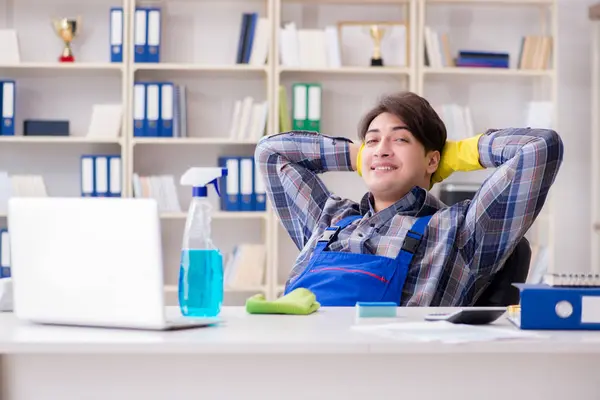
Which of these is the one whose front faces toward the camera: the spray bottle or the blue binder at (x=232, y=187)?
the blue binder

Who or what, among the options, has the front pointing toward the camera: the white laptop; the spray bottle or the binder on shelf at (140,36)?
the binder on shelf

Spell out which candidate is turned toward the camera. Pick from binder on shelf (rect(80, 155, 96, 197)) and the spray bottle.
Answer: the binder on shelf

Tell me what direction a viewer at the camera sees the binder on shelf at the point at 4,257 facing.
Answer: facing the viewer

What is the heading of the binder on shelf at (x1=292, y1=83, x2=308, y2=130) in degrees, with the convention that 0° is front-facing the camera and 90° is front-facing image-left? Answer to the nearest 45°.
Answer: approximately 0°

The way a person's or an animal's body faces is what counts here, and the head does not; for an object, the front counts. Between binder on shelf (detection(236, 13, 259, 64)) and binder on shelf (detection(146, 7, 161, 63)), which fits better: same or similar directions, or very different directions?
same or similar directions

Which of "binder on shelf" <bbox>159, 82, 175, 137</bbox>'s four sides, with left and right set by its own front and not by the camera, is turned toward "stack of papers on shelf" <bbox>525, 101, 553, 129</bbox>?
left

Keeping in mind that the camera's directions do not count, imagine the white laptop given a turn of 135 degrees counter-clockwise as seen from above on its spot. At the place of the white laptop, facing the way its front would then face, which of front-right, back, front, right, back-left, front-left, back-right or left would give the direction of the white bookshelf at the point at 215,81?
right

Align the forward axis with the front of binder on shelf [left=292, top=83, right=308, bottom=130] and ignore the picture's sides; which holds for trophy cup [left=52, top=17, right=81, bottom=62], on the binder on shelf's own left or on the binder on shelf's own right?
on the binder on shelf's own right

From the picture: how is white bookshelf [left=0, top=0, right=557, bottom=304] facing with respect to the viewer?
toward the camera

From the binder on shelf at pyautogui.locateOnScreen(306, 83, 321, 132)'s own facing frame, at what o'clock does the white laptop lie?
The white laptop is roughly at 12 o'clock from the binder on shelf.

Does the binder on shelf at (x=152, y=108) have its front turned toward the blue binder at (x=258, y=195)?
no

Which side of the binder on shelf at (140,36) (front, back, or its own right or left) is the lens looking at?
front

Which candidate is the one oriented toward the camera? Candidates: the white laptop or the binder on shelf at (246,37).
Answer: the binder on shelf

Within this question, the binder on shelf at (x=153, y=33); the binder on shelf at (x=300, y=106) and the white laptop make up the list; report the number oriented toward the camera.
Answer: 2
